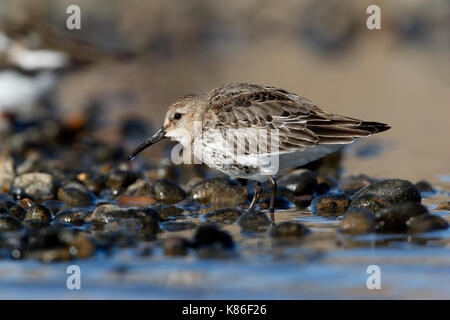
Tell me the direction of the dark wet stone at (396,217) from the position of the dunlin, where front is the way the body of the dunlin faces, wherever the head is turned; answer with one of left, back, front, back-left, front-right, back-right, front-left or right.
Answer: back-left

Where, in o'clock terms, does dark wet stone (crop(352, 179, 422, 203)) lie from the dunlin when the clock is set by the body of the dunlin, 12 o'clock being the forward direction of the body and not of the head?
The dark wet stone is roughly at 6 o'clock from the dunlin.

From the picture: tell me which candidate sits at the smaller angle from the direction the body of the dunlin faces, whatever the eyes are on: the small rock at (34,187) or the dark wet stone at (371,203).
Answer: the small rock

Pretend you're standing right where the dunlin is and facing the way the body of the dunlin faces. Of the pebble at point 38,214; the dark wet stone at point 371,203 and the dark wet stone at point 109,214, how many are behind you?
1

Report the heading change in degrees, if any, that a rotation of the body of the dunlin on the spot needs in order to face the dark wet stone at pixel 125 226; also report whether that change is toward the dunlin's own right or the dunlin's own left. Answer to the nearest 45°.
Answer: approximately 45° to the dunlin's own left

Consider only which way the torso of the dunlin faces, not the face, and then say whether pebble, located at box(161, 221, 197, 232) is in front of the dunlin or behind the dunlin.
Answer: in front

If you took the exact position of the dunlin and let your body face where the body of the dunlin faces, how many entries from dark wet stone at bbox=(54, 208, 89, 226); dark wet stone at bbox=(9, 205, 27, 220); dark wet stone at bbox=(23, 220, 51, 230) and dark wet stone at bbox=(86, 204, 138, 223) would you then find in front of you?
4

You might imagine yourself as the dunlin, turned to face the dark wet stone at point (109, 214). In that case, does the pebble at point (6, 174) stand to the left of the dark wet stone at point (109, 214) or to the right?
right

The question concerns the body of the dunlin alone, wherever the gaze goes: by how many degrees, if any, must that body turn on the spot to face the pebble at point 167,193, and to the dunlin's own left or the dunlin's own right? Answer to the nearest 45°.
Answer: approximately 45° to the dunlin's own right

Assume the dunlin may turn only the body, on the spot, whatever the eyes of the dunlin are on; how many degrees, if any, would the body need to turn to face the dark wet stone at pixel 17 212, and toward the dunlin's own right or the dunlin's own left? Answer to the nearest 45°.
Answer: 0° — it already faces it

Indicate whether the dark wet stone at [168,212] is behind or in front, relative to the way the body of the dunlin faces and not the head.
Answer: in front

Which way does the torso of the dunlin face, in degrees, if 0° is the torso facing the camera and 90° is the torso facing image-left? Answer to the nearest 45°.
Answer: approximately 90°

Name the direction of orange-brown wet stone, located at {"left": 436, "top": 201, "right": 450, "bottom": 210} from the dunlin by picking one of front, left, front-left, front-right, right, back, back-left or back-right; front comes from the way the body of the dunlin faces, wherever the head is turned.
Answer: back

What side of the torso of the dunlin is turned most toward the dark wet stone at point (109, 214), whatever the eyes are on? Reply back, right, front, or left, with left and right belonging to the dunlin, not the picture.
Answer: front
